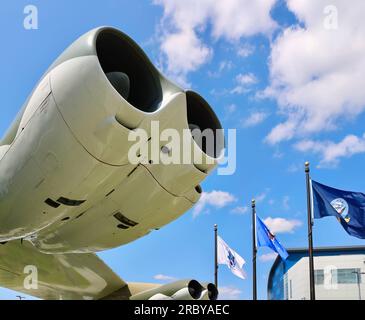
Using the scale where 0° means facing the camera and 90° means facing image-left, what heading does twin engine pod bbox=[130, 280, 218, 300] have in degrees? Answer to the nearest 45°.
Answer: approximately 315°

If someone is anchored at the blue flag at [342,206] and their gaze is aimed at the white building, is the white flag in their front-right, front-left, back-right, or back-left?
front-left

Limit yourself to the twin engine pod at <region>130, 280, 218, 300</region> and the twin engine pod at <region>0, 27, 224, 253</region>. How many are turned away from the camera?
0

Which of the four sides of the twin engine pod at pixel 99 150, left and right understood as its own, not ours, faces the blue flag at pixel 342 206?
left

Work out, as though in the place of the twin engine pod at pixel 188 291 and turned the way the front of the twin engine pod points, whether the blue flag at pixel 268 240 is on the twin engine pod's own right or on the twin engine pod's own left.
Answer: on the twin engine pod's own left

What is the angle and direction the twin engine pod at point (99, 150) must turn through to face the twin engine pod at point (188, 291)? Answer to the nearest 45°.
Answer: approximately 135° to its left

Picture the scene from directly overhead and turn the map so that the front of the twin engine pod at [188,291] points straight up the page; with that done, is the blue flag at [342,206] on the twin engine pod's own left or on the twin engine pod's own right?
on the twin engine pod's own left

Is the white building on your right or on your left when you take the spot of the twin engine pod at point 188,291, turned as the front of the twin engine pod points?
on your left

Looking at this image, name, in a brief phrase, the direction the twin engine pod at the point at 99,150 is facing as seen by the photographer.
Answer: facing the viewer and to the right of the viewer
